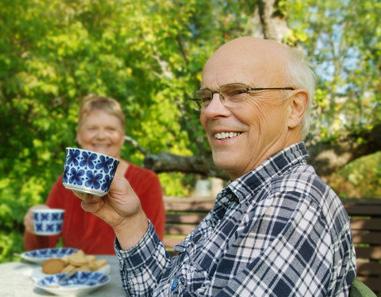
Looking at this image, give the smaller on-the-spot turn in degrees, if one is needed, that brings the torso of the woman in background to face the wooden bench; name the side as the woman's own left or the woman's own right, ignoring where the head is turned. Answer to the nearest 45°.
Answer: approximately 90° to the woman's own left

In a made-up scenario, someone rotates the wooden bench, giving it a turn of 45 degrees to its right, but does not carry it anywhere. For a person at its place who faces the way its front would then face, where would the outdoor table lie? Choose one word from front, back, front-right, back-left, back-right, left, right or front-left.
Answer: front

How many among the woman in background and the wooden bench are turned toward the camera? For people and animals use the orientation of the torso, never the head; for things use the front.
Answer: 2

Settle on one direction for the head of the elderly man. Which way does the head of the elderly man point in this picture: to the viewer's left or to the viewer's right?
to the viewer's left

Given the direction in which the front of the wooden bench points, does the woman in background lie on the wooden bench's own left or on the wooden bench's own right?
on the wooden bench's own right

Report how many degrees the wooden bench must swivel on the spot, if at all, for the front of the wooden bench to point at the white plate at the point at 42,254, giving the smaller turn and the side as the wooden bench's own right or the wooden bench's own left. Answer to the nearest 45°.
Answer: approximately 45° to the wooden bench's own right

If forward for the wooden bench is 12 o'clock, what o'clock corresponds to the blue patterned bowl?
The blue patterned bowl is roughly at 1 o'clock from the wooden bench.

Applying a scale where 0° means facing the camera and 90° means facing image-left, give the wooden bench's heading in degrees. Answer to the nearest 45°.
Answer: approximately 0°

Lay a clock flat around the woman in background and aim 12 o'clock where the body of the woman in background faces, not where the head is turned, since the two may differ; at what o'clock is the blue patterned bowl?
The blue patterned bowl is roughly at 12 o'clock from the woman in background.
